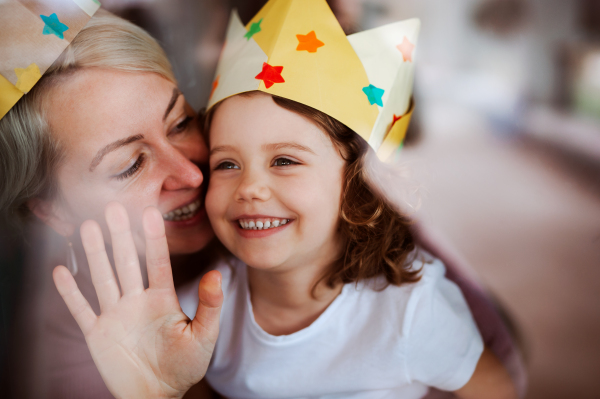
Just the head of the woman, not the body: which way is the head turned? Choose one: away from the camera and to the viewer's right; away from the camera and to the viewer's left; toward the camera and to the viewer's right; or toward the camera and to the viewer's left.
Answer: toward the camera and to the viewer's right

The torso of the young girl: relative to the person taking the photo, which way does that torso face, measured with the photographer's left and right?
facing the viewer and to the left of the viewer

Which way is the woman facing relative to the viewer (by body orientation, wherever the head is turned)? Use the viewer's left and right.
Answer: facing the viewer and to the right of the viewer

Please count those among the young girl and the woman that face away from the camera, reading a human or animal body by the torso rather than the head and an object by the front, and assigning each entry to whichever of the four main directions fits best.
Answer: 0
